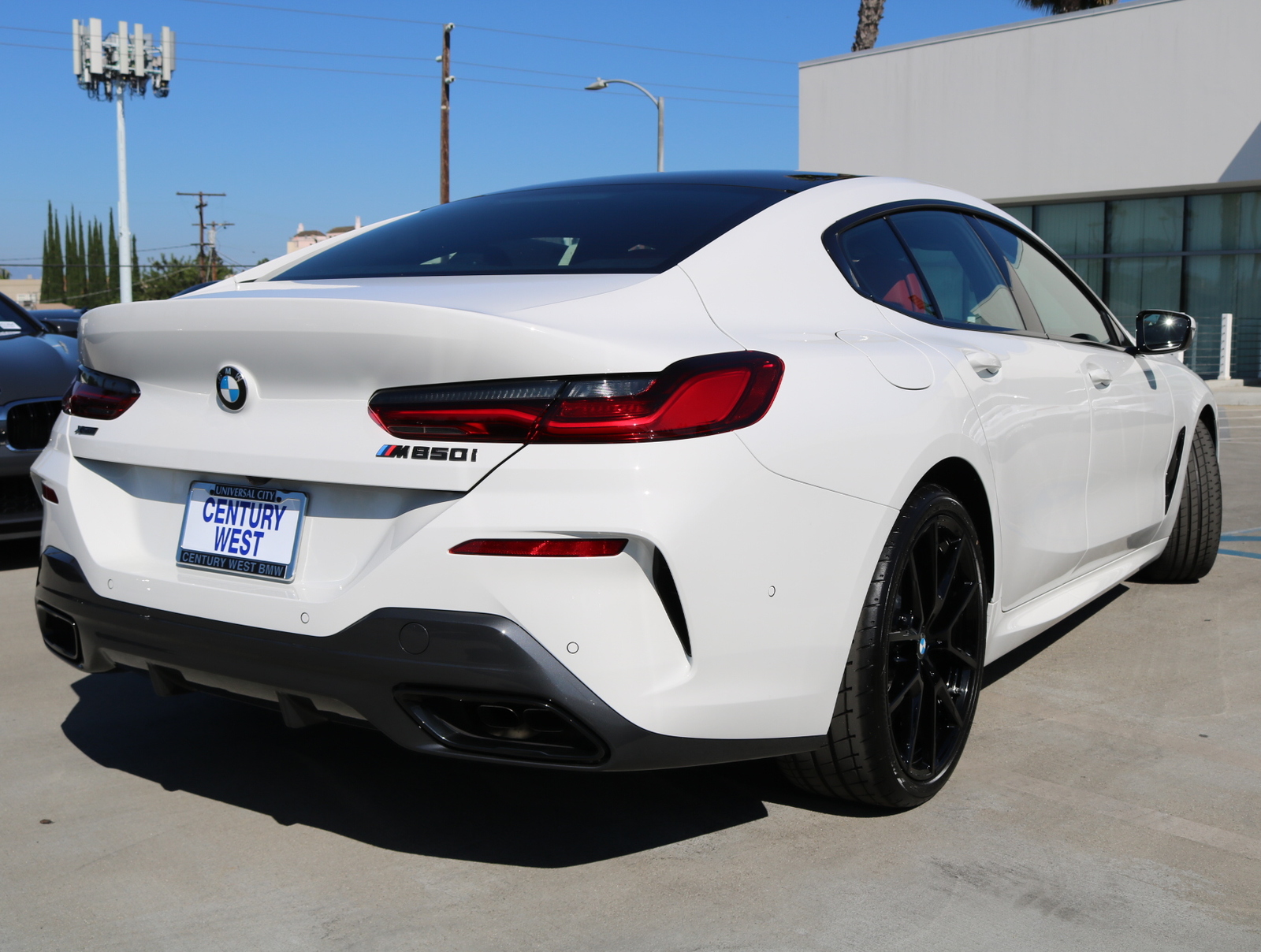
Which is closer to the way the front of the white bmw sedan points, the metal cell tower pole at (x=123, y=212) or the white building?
the white building

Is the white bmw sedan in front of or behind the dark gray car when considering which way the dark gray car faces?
in front

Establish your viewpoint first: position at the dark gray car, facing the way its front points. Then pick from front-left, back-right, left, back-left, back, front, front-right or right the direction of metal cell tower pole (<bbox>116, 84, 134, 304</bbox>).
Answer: back-left

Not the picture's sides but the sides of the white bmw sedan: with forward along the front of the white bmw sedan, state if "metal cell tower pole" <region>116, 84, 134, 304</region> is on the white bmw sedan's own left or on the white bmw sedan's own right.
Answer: on the white bmw sedan's own left

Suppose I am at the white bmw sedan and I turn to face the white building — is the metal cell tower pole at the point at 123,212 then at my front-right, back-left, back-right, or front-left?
front-left

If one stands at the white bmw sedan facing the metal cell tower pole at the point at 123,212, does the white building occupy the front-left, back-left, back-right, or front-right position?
front-right

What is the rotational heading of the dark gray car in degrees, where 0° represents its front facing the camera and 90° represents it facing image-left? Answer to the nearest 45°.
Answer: approximately 315°

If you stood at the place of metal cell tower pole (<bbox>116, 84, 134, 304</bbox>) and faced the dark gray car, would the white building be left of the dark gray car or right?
left

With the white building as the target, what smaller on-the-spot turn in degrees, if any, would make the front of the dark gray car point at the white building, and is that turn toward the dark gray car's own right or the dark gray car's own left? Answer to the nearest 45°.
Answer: approximately 90° to the dark gray car's own left

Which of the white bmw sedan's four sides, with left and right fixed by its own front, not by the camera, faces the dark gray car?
left

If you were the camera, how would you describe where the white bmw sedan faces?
facing away from the viewer and to the right of the viewer

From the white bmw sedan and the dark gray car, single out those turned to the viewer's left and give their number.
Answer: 0
